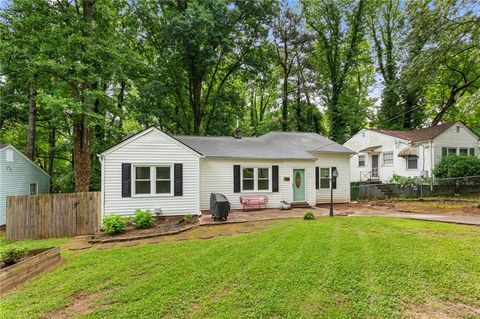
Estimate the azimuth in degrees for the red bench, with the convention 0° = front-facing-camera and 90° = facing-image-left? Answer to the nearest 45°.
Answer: approximately 0°

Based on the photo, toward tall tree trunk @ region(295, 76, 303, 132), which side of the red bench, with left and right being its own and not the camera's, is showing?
back

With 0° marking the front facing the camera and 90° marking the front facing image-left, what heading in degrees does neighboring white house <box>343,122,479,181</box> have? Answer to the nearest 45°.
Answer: approximately 45°

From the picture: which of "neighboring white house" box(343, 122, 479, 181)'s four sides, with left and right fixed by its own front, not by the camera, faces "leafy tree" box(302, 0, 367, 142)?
right
